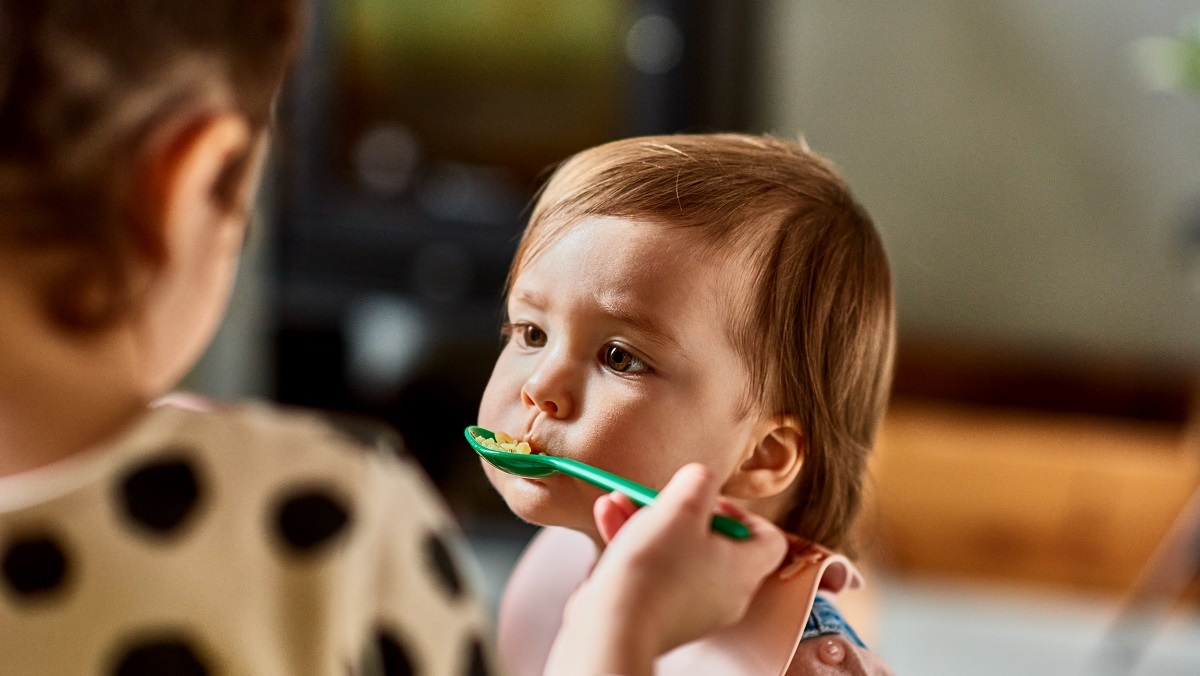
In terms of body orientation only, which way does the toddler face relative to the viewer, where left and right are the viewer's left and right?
facing the viewer and to the left of the viewer

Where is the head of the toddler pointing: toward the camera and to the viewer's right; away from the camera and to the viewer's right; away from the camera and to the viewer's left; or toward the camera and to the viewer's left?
toward the camera and to the viewer's left
